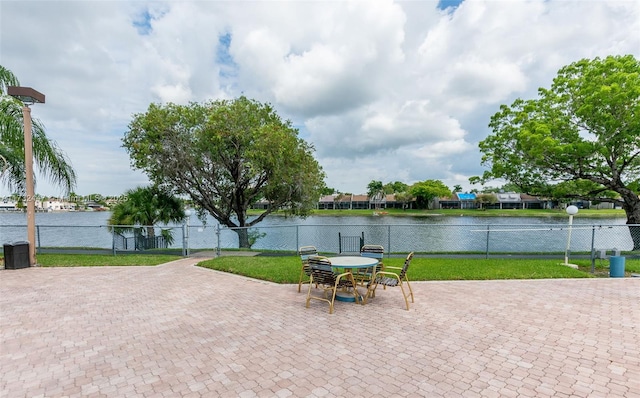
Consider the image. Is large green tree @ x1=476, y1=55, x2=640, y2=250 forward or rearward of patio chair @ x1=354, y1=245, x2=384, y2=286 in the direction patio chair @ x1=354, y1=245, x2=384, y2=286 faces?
rearward

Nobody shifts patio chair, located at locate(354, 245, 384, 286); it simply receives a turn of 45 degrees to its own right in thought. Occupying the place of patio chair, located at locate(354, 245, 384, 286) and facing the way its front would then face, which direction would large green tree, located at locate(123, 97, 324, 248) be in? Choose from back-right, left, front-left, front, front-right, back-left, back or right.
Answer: front-right

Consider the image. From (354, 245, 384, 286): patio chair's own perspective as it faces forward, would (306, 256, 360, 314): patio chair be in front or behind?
in front

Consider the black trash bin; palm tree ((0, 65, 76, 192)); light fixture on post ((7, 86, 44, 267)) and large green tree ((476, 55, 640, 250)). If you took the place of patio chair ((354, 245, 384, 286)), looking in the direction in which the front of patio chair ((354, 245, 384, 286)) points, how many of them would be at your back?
1

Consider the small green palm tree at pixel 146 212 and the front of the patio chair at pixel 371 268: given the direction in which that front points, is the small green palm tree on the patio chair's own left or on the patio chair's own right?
on the patio chair's own right

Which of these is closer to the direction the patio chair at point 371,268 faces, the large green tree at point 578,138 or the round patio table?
the round patio table

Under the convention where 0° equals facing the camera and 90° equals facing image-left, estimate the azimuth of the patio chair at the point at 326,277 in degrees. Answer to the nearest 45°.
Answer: approximately 225°

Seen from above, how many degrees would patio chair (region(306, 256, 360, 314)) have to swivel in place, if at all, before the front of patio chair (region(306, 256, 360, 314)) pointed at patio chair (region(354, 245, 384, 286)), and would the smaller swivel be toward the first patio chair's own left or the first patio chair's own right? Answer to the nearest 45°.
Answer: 0° — it already faces it

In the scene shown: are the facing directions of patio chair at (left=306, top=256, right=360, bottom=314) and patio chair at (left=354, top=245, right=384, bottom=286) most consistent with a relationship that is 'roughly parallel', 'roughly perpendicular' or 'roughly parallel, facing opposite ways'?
roughly parallel, facing opposite ways

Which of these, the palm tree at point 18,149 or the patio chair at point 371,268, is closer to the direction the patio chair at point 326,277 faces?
the patio chair

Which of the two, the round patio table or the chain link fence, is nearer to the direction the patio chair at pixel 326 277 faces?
the round patio table

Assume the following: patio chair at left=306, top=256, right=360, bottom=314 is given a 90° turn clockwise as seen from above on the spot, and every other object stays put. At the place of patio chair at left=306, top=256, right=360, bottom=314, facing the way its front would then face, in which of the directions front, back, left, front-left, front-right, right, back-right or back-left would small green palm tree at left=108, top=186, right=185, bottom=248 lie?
back

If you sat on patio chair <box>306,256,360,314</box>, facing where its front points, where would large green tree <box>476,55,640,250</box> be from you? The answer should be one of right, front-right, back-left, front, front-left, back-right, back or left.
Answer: front

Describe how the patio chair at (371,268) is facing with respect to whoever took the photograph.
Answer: facing the viewer and to the left of the viewer

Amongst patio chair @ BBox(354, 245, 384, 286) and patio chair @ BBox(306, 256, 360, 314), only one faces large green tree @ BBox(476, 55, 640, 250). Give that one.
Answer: patio chair @ BBox(306, 256, 360, 314)

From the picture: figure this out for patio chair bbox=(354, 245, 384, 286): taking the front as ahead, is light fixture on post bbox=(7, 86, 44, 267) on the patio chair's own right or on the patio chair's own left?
on the patio chair's own right
